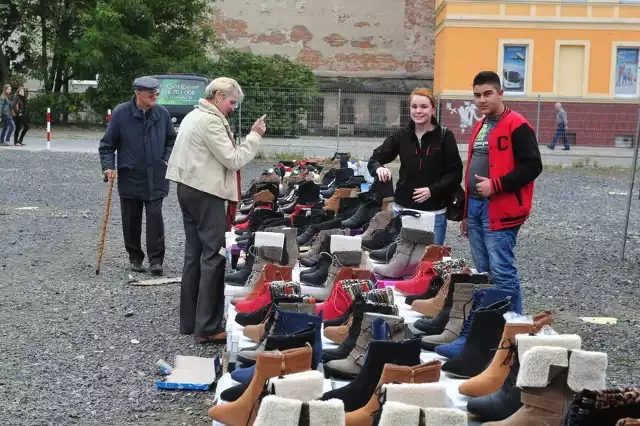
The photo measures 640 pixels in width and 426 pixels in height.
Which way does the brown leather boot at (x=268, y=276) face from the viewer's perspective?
to the viewer's left

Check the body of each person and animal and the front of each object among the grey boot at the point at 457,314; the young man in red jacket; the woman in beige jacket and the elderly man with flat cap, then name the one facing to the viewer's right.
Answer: the woman in beige jacket

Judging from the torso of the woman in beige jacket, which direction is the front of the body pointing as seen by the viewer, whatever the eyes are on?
to the viewer's right

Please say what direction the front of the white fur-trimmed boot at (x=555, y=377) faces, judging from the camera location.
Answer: facing to the left of the viewer

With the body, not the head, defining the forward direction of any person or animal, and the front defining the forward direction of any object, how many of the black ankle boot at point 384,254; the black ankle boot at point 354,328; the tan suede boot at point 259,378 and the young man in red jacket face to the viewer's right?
0

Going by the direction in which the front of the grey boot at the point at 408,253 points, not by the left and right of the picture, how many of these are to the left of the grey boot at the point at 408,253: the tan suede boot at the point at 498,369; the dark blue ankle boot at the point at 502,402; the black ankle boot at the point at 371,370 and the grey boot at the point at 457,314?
4

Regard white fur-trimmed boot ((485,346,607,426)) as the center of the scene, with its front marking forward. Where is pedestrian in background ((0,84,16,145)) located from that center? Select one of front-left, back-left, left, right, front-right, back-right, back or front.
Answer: front-right

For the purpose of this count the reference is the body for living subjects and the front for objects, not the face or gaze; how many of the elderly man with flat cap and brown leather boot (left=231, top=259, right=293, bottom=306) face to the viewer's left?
1

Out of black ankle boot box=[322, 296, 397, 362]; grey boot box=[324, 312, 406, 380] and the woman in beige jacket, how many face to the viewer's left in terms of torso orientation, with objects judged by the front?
2

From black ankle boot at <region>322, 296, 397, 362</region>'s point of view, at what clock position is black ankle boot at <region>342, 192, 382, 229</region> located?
black ankle boot at <region>342, 192, 382, 229</region> is roughly at 3 o'clock from black ankle boot at <region>322, 296, 397, 362</region>.

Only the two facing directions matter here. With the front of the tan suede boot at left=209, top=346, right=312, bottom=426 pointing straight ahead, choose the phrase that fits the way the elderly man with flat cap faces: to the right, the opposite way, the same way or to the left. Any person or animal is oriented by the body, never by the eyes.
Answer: to the left

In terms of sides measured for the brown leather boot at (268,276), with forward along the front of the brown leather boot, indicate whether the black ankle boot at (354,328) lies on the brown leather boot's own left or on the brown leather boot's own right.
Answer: on the brown leather boot's own left

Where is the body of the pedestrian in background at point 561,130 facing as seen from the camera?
to the viewer's left

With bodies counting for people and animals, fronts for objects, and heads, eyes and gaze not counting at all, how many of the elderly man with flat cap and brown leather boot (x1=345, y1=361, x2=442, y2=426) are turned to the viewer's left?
1

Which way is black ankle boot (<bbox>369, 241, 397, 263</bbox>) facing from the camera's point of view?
to the viewer's left

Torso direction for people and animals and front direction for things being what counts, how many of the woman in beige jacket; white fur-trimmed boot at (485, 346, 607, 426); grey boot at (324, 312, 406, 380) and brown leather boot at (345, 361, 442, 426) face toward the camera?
0

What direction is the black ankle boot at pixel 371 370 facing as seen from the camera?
to the viewer's left
